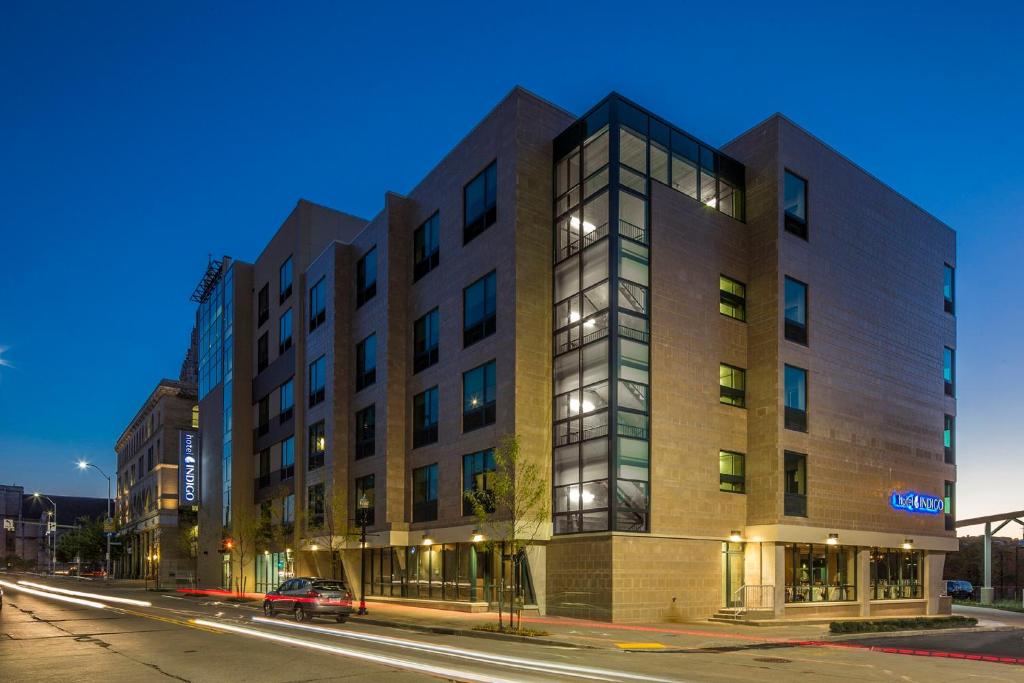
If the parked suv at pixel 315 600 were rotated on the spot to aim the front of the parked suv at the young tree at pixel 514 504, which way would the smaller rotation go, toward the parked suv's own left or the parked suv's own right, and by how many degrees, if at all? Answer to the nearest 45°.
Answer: approximately 135° to the parked suv's own right

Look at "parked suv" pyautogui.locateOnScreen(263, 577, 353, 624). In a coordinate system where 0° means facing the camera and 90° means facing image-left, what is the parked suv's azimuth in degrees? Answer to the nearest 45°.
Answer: approximately 135°
